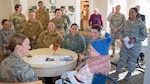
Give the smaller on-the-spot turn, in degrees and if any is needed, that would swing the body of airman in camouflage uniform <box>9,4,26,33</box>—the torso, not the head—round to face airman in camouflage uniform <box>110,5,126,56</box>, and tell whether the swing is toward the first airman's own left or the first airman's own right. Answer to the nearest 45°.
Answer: approximately 45° to the first airman's own left

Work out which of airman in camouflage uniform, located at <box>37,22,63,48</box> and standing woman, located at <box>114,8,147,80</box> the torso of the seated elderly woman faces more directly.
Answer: the airman in camouflage uniform

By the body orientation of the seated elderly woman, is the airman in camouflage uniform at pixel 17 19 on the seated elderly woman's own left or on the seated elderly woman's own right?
on the seated elderly woman's own right

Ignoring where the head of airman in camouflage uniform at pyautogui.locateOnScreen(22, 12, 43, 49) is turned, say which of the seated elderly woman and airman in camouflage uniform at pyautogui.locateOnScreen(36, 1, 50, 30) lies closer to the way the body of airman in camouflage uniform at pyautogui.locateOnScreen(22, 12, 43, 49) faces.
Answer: the seated elderly woman

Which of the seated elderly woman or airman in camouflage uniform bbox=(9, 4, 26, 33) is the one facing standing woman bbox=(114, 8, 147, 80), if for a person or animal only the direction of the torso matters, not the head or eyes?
the airman in camouflage uniform

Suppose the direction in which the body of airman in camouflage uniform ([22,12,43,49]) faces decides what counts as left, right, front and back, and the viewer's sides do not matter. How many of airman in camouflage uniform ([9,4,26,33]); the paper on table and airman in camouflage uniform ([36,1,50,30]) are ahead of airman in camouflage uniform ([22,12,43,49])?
1

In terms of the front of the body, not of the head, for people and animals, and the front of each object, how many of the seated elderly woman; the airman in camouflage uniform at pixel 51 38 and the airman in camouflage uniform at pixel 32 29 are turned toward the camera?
2

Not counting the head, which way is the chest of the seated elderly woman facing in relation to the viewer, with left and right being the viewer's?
facing to the left of the viewer

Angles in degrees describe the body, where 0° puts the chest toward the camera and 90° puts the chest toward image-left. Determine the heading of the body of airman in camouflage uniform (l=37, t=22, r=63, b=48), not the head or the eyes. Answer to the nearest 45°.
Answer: approximately 0°
